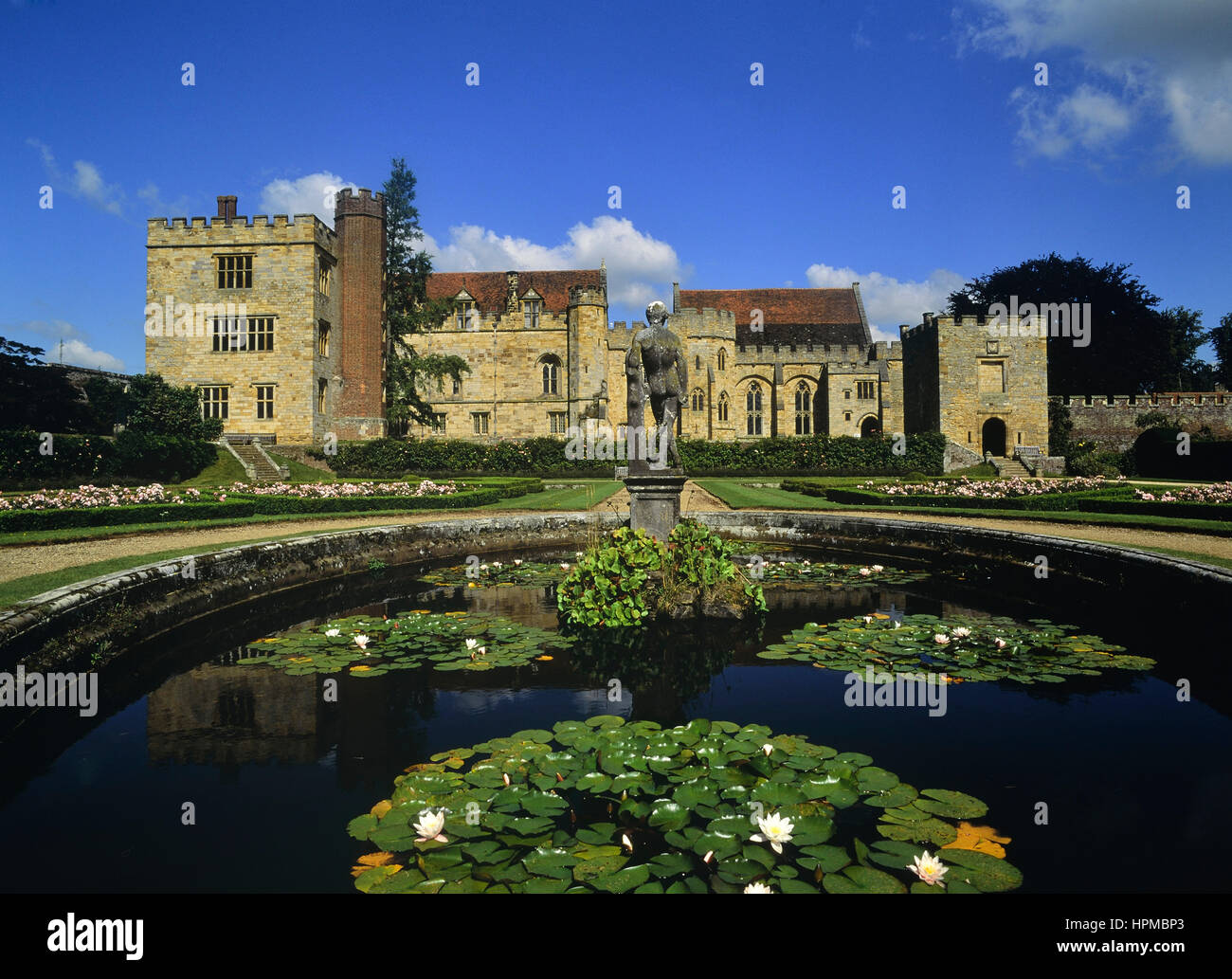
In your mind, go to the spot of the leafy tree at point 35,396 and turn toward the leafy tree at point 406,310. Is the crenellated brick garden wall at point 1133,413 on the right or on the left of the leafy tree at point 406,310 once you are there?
right

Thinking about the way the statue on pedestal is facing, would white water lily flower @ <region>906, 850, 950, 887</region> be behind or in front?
behind

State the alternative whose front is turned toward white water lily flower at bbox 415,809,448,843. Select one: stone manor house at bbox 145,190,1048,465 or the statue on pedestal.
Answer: the stone manor house

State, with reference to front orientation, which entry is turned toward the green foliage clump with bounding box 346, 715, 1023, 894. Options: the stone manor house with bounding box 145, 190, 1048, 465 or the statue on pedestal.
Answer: the stone manor house

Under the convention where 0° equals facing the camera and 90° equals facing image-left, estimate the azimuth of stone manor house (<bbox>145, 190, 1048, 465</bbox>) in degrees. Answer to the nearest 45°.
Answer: approximately 0°

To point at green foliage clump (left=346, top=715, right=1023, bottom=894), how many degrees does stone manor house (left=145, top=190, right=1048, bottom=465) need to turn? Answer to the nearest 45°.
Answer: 0° — it already faces it

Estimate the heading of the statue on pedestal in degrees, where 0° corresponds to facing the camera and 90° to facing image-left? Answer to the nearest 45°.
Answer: approximately 180°

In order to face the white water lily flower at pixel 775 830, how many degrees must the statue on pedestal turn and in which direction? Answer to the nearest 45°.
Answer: approximately 180°

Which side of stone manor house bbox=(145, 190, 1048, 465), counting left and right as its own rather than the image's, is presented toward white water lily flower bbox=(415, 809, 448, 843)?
front

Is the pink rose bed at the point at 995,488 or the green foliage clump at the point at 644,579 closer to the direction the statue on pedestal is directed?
the pink rose bed

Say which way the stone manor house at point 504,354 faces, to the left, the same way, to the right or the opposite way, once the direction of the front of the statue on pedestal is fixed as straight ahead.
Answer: the opposite way

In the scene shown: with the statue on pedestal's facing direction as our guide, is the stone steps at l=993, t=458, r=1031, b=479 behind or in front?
in front

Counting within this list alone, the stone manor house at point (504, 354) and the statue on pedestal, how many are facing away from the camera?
1

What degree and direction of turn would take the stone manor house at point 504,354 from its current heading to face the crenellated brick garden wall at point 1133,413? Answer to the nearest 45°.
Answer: approximately 90° to its left
